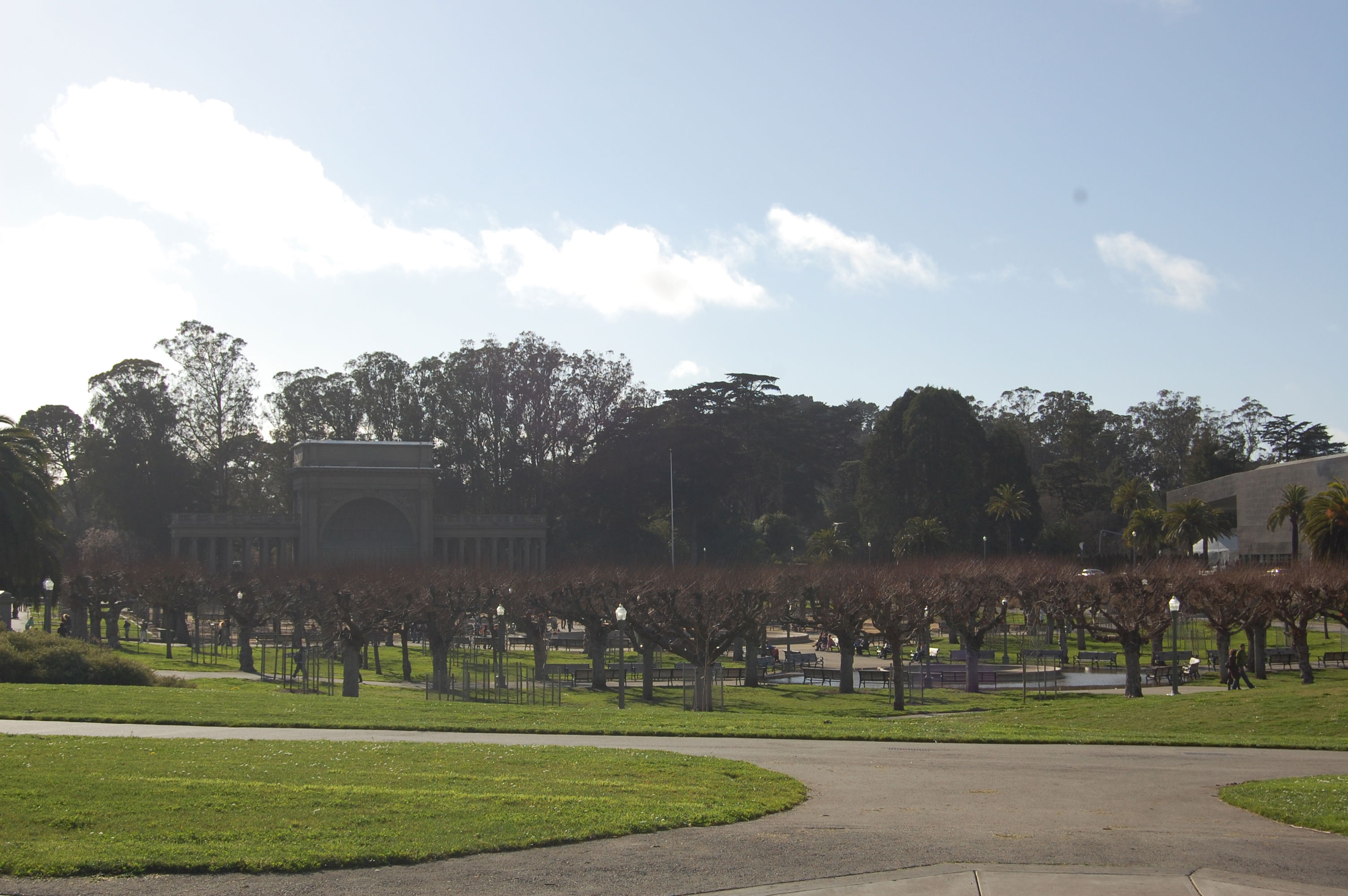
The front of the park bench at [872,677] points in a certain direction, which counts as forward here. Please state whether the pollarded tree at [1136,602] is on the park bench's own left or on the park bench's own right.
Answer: on the park bench's own right

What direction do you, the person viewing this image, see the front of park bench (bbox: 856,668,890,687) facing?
facing away from the viewer

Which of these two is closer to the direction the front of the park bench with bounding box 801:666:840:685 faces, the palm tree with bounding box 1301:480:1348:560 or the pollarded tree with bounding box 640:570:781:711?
the palm tree

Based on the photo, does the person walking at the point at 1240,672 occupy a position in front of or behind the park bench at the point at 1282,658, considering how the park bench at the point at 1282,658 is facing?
behind

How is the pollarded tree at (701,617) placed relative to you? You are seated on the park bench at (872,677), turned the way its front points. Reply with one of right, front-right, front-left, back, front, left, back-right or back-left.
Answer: back-left

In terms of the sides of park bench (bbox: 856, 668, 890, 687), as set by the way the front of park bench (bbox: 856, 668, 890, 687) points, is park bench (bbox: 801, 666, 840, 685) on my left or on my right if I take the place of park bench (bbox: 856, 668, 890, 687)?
on my left

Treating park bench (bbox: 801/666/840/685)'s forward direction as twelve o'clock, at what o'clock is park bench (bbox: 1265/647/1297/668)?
park bench (bbox: 1265/647/1297/668) is roughly at 3 o'clock from park bench (bbox: 801/666/840/685).

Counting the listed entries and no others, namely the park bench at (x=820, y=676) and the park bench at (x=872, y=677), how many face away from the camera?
2

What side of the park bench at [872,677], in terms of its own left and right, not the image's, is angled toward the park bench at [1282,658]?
right

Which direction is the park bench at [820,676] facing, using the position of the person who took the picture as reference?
facing away from the viewer

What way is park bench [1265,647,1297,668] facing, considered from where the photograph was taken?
facing away from the viewer
